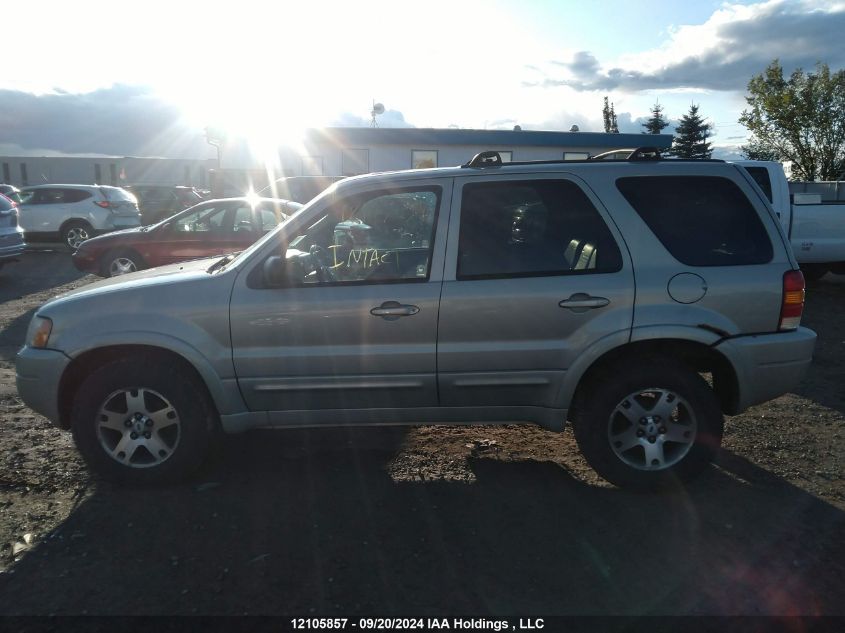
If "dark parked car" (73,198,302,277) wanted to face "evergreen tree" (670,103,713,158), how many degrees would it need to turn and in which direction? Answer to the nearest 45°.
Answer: approximately 135° to its right

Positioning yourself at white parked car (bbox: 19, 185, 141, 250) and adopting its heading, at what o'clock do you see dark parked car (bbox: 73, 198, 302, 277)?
The dark parked car is roughly at 7 o'clock from the white parked car.

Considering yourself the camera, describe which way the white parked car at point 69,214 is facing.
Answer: facing away from the viewer and to the left of the viewer

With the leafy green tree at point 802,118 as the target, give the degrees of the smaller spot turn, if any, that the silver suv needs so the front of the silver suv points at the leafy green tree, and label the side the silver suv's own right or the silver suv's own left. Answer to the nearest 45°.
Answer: approximately 135° to the silver suv's own right

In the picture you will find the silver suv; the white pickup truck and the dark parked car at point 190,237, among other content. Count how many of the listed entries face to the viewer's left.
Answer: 3

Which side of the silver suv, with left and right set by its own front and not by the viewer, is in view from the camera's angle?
left

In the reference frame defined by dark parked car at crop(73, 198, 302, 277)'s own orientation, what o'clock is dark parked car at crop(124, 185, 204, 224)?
dark parked car at crop(124, 185, 204, 224) is roughly at 3 o'clock from dark parked car at crop(73, 198, 302, 277).

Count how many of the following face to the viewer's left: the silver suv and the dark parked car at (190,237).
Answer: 2

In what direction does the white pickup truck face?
to the viewer's left

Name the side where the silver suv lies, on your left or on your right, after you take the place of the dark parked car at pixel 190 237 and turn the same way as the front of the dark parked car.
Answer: on your left

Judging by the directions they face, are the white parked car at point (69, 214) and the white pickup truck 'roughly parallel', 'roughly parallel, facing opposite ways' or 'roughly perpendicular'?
roughly parallel

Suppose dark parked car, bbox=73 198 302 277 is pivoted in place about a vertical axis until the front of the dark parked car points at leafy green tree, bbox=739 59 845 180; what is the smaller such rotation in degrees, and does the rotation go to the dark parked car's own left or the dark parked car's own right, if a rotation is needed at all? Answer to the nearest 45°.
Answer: approximately 135° to the dark parked car's own right

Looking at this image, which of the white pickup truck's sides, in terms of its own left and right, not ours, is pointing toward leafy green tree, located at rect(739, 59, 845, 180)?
right

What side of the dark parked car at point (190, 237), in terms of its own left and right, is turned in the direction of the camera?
left
